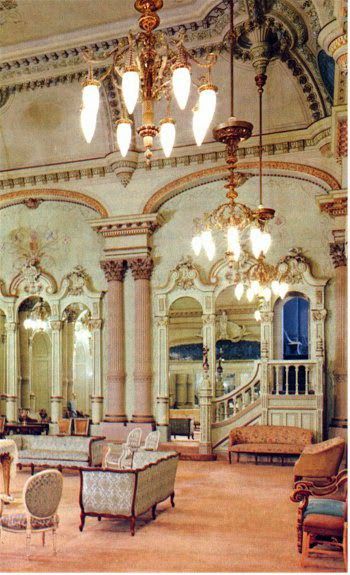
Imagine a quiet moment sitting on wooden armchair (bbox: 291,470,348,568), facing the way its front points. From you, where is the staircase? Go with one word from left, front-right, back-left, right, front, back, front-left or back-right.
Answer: right

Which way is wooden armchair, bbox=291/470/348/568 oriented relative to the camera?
to the viewer's left

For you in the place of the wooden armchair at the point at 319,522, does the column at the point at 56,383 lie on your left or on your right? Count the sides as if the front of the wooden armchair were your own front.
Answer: on your right

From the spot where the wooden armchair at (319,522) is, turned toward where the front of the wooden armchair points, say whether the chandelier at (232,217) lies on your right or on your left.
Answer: on your right

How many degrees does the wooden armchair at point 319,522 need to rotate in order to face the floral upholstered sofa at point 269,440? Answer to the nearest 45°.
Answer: approximately 90° to its right

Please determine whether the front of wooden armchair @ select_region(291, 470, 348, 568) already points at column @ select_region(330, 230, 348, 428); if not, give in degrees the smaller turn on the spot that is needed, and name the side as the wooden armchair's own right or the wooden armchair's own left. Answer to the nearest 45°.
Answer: approximately 90° to the wooden armchair's own right

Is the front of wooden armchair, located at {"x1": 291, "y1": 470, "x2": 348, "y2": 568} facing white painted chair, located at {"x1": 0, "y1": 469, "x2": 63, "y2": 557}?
yes

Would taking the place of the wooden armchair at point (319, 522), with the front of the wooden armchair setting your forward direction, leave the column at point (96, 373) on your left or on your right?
on your right
